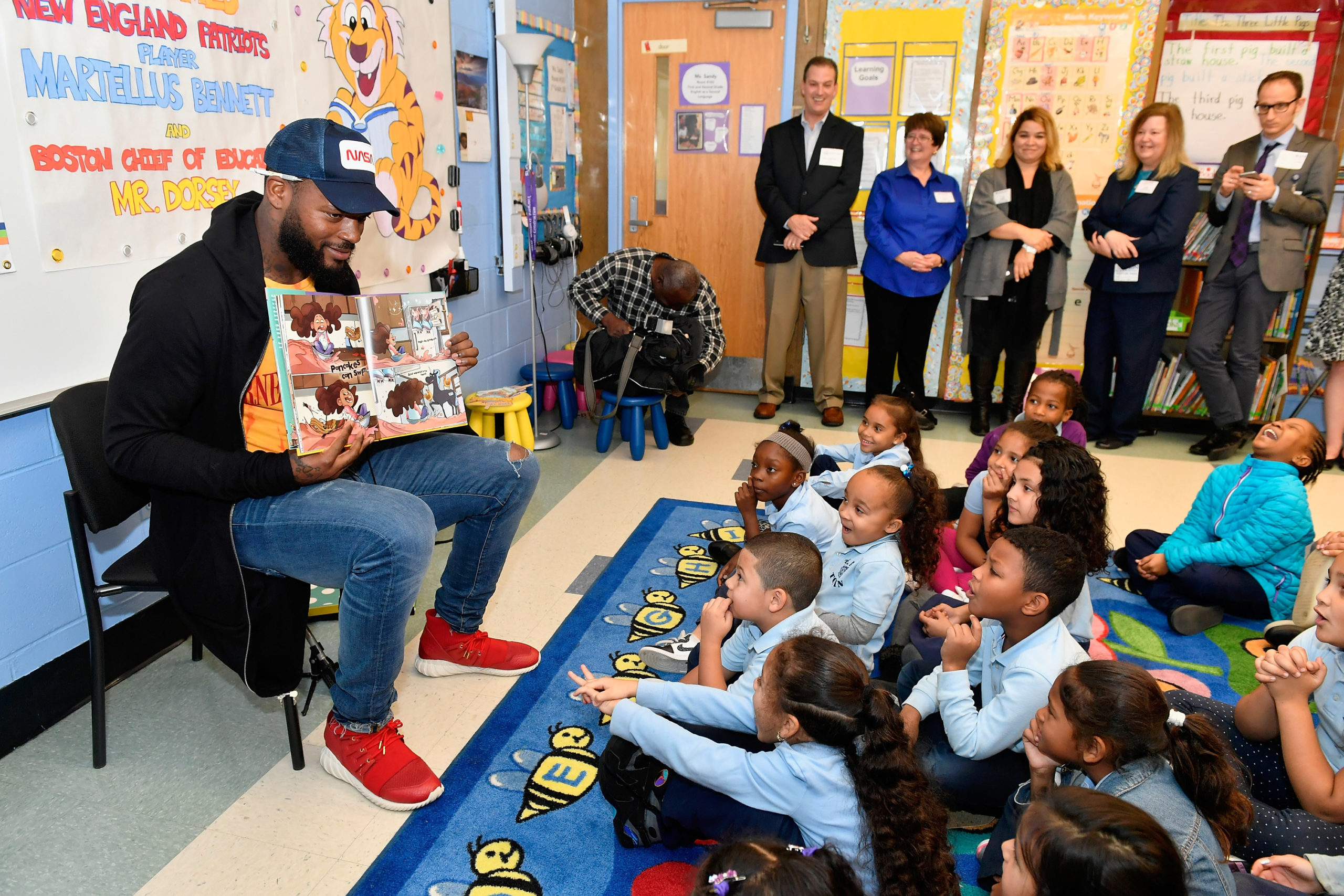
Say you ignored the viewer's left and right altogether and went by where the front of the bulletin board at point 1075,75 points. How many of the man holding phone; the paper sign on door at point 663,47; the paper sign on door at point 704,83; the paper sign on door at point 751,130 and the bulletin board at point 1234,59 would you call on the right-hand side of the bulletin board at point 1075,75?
3

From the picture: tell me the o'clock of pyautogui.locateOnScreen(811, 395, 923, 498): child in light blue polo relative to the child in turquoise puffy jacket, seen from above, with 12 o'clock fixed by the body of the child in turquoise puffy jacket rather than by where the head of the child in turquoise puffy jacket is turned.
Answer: The child in light blue polo is roughly at 1 o'clock from the child in turquoise puffy jacket.

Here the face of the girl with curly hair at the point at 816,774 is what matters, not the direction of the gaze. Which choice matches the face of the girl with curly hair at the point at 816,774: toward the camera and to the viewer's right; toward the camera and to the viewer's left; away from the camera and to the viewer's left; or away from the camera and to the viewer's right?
away from the camera and to the viewer's left

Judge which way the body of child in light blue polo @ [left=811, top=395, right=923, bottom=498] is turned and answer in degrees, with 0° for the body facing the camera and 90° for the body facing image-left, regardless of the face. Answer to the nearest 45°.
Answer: approximately 45°

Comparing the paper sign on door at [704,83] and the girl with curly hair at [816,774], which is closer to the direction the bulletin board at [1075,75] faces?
the girl with curly hair

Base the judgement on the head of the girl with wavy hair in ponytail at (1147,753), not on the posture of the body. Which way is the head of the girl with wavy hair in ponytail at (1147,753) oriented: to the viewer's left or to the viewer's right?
to the viewer's left

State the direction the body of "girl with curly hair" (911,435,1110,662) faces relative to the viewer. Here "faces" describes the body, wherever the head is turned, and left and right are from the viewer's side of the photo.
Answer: facing to the left of the viewer

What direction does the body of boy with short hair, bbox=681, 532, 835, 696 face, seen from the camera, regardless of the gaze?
to the viewer's left

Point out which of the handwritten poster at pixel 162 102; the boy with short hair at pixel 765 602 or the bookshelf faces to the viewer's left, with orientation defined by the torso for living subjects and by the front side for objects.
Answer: the boy with short hair

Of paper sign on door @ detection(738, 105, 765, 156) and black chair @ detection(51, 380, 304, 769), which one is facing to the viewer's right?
the black chair

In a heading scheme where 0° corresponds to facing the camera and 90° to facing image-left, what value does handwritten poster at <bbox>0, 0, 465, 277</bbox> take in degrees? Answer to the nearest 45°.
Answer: approximately 315°
